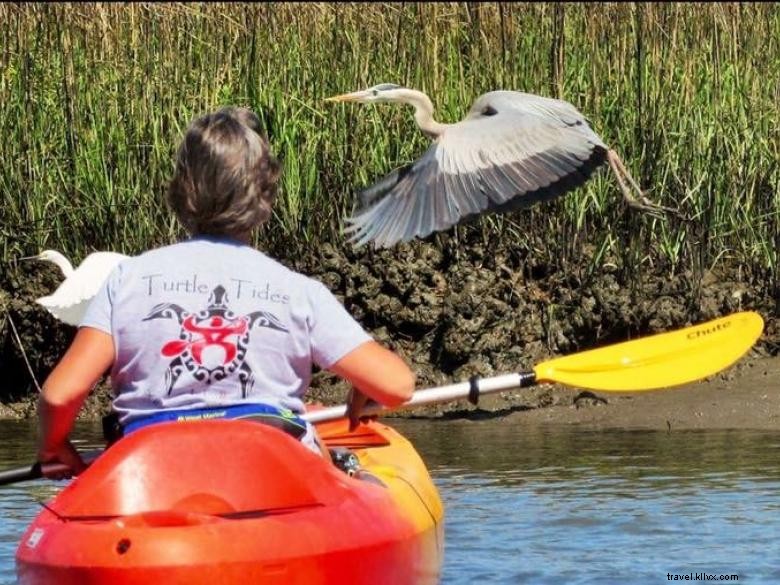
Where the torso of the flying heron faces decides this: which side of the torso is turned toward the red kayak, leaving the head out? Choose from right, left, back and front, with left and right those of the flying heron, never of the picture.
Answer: left

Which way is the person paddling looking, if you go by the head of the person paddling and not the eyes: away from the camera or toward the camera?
away from the camera

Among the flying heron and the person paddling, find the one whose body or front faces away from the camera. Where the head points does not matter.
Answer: the person paddling

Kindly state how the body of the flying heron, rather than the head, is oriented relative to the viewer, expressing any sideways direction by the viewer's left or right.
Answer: facing to the left of the viewer

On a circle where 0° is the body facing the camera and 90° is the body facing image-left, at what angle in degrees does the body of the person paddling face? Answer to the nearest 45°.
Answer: approximately 180°

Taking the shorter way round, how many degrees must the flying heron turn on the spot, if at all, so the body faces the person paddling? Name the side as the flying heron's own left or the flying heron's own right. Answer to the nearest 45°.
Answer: approximately 90° to the flying heron's own left

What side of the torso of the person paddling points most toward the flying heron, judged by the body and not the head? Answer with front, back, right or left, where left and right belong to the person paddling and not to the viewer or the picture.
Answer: front

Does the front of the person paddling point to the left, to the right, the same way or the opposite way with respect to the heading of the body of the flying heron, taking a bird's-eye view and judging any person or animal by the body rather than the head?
to the right

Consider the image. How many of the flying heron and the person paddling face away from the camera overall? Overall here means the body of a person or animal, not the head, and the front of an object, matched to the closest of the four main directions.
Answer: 1
